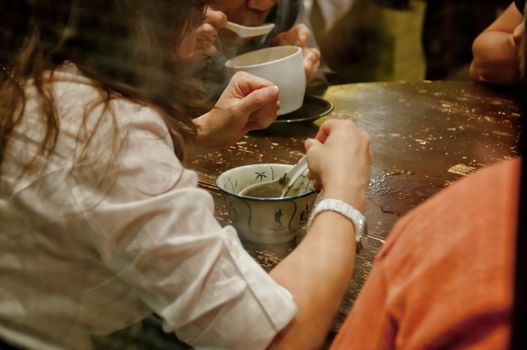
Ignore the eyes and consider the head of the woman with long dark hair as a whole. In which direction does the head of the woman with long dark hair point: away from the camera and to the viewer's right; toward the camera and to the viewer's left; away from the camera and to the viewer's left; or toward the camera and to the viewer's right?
away from the camera and to the viewer's right

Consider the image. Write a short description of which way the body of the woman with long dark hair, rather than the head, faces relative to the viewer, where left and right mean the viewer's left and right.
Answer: facing away from the viewer and to the right of the viewer
